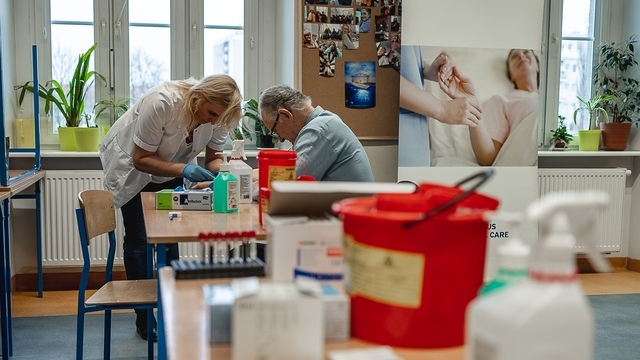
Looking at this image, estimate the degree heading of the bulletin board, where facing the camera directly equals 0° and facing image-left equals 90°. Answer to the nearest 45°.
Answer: approximately 0°

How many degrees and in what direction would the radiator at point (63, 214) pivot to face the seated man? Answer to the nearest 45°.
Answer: approximately 45° to its left

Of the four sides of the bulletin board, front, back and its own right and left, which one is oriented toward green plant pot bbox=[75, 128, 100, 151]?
right

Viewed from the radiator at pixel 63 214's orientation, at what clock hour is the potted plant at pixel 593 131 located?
The potted plant is roughly at 9 o'clock from the radiator.

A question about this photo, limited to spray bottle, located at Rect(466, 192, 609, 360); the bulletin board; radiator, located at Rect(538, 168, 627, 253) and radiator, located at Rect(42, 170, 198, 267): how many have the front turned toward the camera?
3

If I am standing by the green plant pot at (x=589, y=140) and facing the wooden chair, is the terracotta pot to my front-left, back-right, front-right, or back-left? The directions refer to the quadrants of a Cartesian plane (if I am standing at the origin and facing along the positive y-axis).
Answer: back-left

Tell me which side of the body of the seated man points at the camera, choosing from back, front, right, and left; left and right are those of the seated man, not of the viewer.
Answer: left

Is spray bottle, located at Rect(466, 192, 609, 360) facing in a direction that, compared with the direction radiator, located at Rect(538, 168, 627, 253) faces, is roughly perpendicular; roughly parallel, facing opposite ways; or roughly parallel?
roughly perpendicular

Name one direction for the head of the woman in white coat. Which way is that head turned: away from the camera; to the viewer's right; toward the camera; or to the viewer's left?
to the viewer's right

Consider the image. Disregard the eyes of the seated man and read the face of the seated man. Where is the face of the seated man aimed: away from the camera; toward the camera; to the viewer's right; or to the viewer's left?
to the viewer's left
